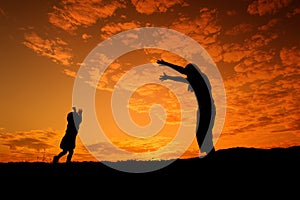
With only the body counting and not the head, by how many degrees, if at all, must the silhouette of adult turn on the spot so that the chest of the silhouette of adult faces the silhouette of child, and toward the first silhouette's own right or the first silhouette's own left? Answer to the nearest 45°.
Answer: approximately 45° to the first silhouette's own right

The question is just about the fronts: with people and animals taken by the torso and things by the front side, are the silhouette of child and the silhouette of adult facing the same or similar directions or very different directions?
very different directions

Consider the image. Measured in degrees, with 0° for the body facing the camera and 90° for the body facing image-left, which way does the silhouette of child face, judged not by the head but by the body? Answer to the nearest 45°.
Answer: approximately 270°

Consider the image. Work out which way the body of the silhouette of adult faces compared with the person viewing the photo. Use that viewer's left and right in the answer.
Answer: facing to the left of the viewer

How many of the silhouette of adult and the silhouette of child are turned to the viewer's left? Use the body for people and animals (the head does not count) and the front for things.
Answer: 1
